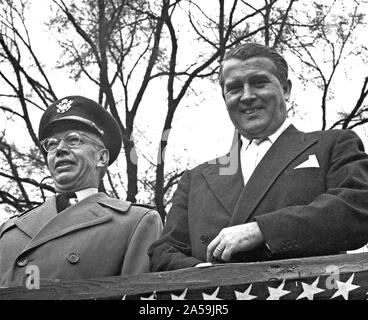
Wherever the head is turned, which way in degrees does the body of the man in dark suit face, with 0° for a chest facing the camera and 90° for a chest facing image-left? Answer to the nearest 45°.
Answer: approximately 45°

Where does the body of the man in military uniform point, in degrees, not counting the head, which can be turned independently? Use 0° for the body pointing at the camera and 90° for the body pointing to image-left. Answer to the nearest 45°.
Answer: approximately 45°

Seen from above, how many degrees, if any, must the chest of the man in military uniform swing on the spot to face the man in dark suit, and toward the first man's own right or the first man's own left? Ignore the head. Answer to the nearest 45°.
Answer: approximately 90° to the first man's own left
